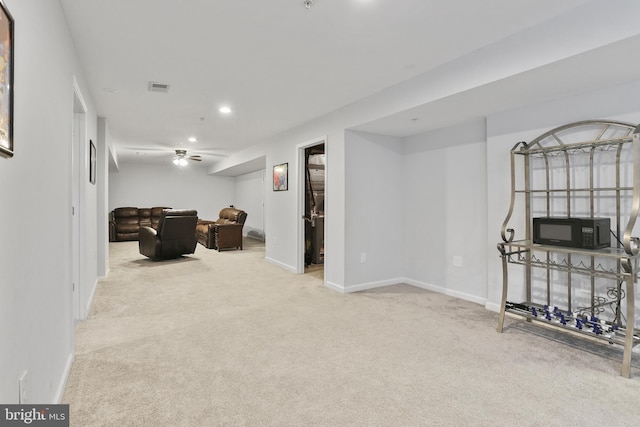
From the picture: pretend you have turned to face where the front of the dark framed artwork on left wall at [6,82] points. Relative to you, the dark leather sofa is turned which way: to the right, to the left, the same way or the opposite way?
to the right

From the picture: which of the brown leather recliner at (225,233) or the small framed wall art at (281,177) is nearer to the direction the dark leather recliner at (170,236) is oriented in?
the brown leather recliner

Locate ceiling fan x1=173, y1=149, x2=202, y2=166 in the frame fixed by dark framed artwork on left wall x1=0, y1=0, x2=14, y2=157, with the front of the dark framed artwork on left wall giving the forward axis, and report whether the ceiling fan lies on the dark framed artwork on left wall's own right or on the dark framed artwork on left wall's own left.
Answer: on the dark framed artwork on left wall's own left

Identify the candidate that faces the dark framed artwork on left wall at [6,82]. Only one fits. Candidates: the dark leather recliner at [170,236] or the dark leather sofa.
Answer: the dark leather sofa

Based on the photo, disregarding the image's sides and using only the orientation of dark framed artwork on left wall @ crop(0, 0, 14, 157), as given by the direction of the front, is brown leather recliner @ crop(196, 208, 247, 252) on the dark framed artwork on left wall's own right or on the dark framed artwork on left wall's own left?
on the dark framed artwork on left wall's own left

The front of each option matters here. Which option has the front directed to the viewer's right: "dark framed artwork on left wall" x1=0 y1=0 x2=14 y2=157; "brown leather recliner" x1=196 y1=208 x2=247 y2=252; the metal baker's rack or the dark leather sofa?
the dark framed artwork on left wall

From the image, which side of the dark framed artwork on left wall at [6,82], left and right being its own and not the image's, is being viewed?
right

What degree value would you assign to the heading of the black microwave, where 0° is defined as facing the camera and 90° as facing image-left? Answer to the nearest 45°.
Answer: approximately 45°
